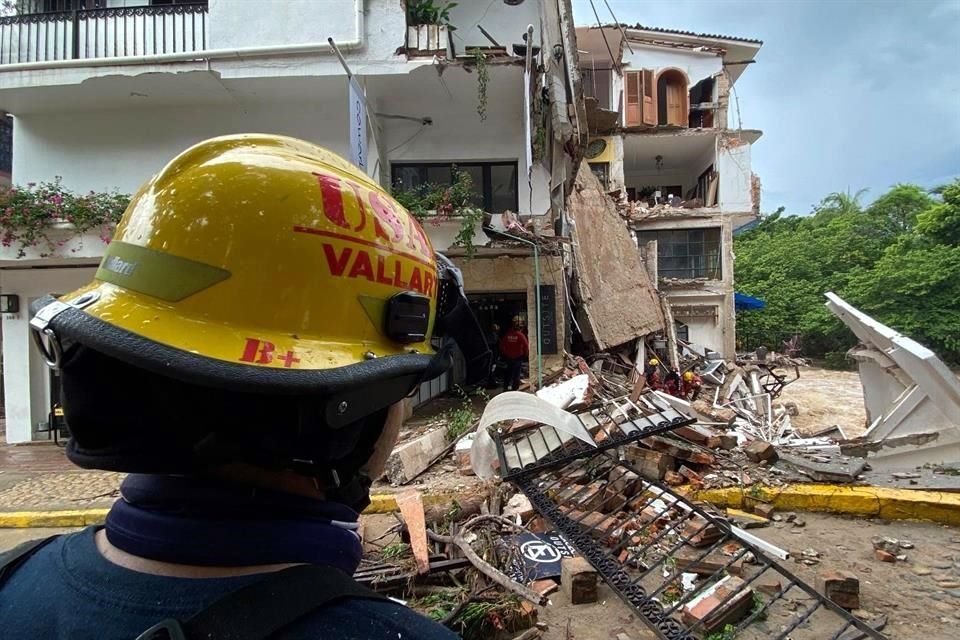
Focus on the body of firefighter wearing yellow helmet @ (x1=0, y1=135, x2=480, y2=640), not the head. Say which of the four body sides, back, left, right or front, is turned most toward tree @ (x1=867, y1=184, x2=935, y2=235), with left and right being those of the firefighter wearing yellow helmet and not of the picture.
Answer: front

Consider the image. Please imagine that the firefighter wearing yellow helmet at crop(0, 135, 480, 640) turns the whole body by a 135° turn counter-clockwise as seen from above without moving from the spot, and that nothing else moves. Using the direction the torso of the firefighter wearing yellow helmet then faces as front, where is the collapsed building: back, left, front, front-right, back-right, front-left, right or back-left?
back-right

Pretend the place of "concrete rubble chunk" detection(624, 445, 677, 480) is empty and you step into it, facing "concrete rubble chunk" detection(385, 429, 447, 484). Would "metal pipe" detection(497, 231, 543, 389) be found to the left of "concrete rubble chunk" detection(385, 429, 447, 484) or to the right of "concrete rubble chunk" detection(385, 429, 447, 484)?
right

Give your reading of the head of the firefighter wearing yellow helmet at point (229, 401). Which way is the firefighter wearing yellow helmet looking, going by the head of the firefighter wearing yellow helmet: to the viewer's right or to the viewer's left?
to the viewer's right

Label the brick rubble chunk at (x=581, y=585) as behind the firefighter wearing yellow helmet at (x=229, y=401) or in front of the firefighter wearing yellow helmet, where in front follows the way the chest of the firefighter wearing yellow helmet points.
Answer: in front
